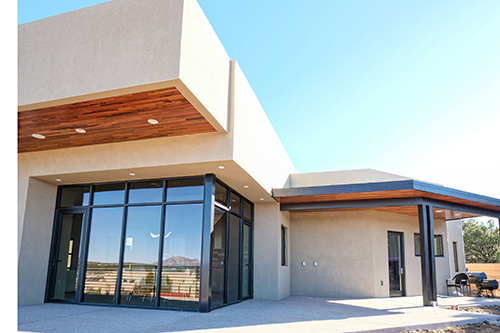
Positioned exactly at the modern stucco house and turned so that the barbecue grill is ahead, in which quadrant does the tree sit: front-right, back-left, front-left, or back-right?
front-left

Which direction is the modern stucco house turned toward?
toward the camera

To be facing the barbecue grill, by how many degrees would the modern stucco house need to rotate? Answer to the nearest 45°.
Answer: approximately 135° to its left

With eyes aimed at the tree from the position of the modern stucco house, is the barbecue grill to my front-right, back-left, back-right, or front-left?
front-right

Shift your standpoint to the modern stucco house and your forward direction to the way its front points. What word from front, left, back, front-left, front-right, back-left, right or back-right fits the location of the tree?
back-left
